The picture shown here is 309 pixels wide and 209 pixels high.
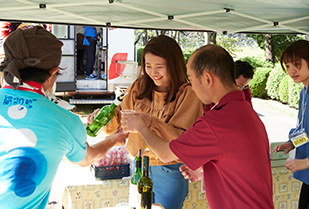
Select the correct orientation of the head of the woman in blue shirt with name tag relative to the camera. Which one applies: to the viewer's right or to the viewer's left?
to the viewer's left

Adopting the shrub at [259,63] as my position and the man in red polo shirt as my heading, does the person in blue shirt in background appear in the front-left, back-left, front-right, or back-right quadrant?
front-right

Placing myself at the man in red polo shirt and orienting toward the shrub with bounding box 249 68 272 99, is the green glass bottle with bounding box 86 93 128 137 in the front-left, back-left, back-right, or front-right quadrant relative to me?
front-left
